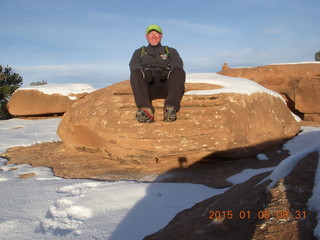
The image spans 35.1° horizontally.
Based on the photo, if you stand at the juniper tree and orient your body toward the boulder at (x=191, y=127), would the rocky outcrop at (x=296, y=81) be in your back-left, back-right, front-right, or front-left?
front-left

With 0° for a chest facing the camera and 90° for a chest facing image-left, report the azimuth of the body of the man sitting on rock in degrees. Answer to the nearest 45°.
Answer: approximately 0°

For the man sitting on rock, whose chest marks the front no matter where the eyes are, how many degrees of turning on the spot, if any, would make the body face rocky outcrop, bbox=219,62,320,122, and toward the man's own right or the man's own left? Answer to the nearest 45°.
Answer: approximately 135° to the man's own left

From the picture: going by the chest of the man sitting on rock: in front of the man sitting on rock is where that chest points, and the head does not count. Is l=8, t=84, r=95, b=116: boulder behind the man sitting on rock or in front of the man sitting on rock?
behind
